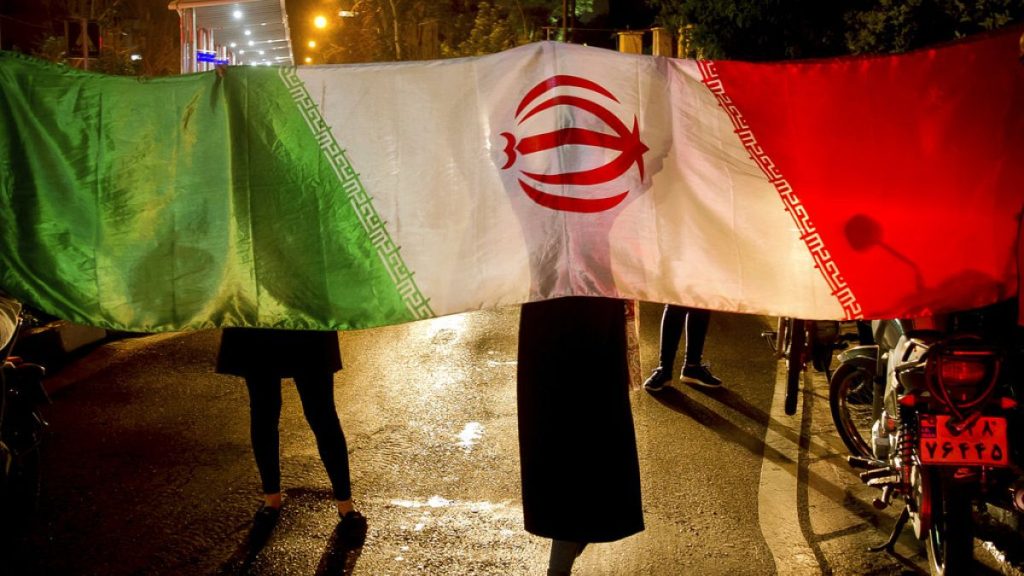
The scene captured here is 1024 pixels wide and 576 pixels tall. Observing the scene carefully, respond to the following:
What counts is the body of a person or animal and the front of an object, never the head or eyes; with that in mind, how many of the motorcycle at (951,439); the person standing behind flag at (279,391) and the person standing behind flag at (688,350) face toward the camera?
2

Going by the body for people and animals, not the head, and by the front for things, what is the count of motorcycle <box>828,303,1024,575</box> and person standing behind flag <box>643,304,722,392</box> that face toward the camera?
1

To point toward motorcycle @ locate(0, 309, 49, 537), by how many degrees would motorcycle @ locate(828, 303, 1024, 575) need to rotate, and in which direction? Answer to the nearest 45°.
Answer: approximately 45° to its left

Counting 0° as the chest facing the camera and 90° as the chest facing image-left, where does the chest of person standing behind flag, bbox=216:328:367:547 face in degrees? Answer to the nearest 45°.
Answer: approximately 0°

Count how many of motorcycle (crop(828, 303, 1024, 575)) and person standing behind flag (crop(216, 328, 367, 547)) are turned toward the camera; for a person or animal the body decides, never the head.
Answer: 1

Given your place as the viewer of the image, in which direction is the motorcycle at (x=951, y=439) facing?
facing away from the viewer and to the left of the viewer

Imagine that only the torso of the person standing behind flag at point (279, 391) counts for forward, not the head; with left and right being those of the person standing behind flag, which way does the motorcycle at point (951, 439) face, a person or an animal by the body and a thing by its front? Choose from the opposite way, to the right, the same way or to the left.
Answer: the opposite way

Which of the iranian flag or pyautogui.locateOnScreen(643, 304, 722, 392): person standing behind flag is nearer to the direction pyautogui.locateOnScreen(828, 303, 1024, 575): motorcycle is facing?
the person standing behind flag
